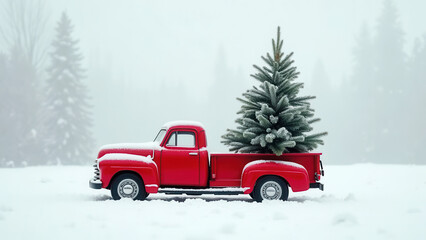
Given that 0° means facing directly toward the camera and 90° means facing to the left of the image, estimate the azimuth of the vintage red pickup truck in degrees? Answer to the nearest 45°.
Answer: approximately 90°

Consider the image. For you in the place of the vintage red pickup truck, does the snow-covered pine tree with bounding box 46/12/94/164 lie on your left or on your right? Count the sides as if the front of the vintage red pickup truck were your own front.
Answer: on your right
